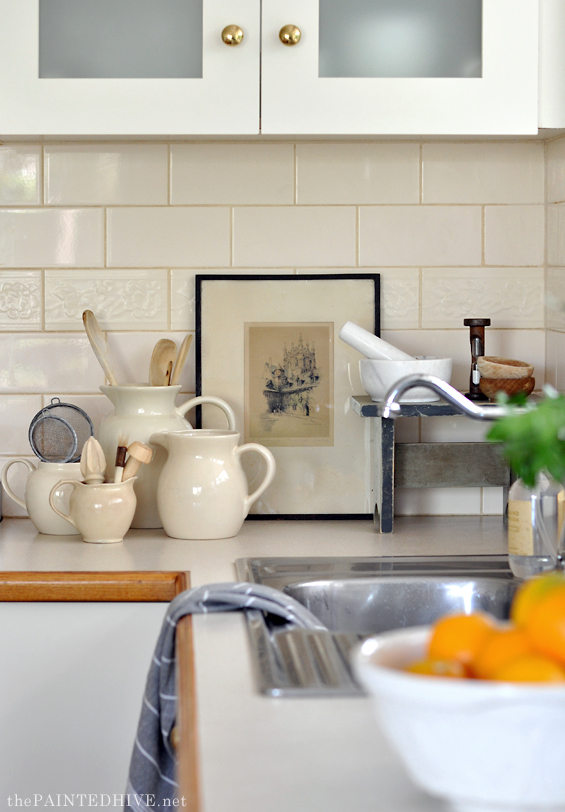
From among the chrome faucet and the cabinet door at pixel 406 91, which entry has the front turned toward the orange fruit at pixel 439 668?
the cabinet door

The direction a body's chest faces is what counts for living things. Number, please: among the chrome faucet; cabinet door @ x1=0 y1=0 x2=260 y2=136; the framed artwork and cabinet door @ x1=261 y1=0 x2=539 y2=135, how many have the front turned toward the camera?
3

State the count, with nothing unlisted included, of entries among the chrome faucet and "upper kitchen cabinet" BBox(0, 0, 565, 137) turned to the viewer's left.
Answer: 1

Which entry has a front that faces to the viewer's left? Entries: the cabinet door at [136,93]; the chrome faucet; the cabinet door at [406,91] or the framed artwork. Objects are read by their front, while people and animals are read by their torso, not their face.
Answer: the chrome faucet

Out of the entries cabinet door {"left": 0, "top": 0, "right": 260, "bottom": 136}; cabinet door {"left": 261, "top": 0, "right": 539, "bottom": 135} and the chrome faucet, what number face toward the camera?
2

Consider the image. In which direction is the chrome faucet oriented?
to the viewer's left
